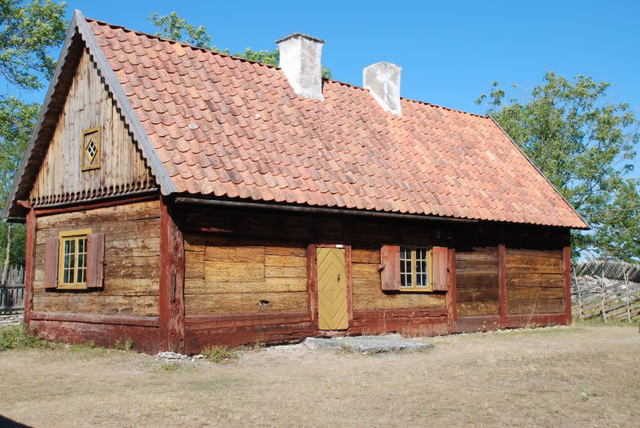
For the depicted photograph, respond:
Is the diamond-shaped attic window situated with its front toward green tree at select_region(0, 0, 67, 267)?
no

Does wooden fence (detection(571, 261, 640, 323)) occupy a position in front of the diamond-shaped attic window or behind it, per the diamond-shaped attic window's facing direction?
behind

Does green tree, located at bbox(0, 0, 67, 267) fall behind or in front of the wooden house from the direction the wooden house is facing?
behind

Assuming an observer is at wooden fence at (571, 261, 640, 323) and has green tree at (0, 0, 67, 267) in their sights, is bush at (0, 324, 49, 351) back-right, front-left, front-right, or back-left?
front-left

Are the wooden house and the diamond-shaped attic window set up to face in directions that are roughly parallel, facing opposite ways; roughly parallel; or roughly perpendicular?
roughly perpendicular

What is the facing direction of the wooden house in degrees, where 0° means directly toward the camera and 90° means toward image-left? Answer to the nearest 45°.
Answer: approximately 315°

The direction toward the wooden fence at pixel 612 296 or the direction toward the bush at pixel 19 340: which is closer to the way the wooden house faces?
the wooden fence

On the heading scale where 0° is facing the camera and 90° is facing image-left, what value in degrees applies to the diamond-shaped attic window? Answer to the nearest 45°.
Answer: approximately 45°

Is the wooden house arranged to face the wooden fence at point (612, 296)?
no

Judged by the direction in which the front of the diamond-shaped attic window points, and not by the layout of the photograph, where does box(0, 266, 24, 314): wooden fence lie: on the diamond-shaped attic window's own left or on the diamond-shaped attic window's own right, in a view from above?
on the diamond-shaped attic window's own right
